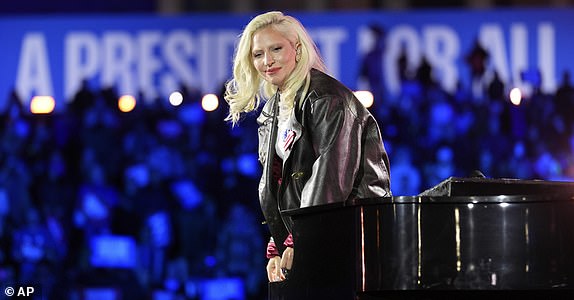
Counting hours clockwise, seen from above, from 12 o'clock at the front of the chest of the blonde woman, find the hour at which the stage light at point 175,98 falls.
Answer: The stage light is roughly at 4 o'clock from the blonde woman.

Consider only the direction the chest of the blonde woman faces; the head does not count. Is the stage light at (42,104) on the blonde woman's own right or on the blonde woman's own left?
on the blonde woman's own right

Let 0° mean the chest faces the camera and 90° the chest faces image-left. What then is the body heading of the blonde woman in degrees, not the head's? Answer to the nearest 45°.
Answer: approximately 45°

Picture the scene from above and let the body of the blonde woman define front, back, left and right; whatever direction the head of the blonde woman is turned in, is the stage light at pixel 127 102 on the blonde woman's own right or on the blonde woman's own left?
on the blonde woman's own right

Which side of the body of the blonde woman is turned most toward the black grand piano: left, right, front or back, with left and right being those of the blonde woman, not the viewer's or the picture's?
left

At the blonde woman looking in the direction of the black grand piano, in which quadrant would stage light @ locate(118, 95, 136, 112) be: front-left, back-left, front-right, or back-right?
back-left

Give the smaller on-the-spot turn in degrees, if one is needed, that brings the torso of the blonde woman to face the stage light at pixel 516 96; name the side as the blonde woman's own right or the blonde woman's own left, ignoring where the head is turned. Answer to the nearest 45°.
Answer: approximately 135° to the blonde woman's own right

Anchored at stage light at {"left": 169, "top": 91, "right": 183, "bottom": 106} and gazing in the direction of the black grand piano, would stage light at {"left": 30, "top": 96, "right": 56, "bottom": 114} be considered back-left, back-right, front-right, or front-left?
back-right

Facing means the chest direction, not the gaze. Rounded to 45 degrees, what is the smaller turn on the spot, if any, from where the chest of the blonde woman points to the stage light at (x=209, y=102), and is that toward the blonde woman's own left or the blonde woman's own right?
approximately 135° to the blonde woman's own right
